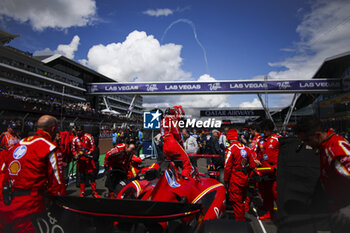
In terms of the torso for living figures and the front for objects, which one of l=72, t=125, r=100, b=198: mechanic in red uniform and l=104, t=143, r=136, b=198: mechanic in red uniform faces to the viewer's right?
l=104, t=143, r=136, b=198: mechanic in red uniform

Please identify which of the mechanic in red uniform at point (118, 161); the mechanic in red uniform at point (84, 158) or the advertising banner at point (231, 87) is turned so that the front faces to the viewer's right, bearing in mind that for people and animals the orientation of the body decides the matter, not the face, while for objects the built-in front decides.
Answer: the mechanic in red uniform at point (118, 161)

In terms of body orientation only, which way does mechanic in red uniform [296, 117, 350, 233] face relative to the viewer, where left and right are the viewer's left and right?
facing to the left of the viewer

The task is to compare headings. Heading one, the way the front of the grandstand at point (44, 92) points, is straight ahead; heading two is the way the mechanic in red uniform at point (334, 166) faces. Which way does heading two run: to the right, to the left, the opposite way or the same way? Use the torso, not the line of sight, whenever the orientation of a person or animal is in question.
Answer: the opposite way

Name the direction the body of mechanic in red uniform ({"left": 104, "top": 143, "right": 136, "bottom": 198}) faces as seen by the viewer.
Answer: to the viewer's right
